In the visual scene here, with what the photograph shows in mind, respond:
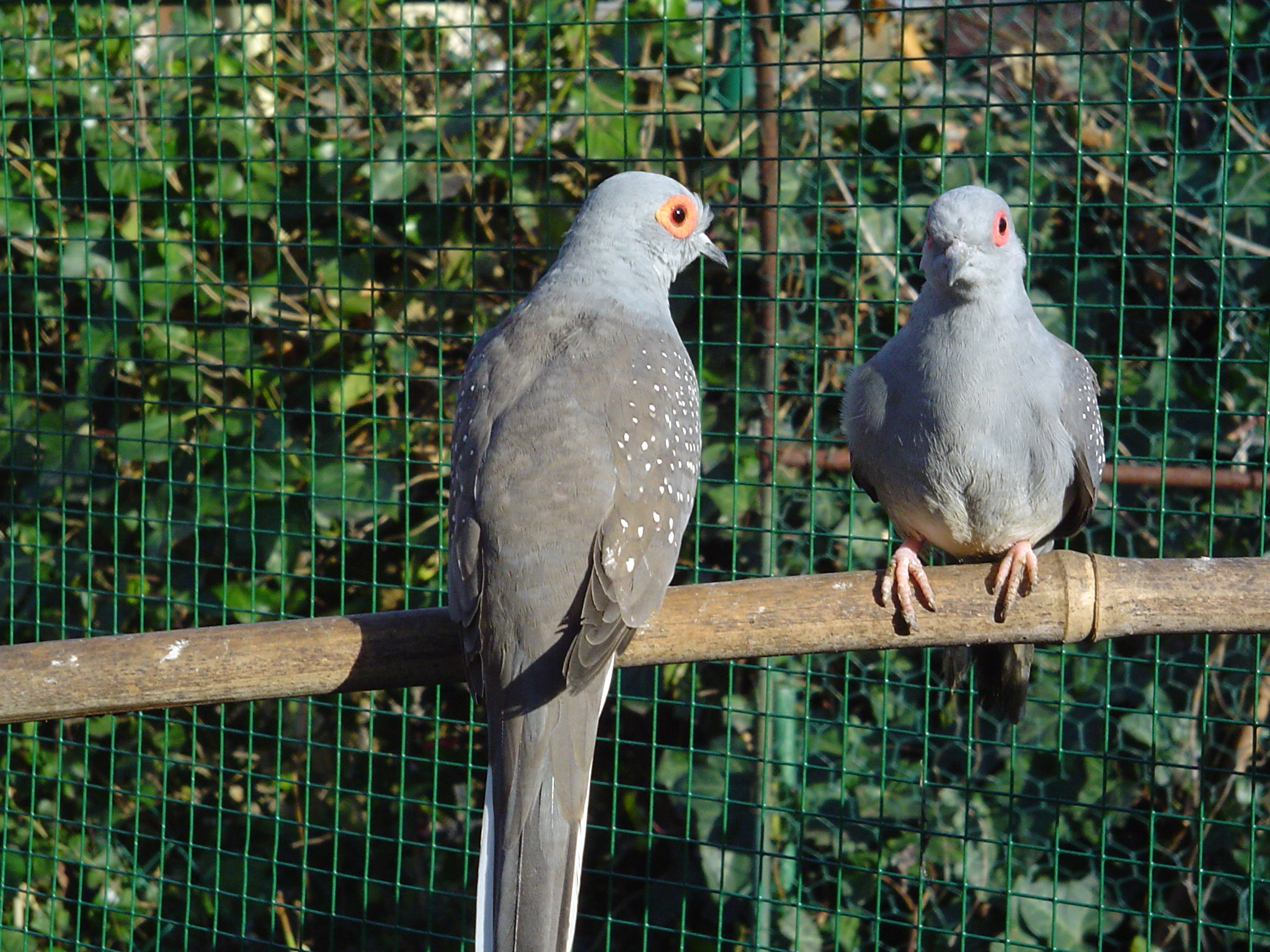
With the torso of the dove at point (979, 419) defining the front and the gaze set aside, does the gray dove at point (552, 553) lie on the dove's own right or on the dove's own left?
on the dove's own right

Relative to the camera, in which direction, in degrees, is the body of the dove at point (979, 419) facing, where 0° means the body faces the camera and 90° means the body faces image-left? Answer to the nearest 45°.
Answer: approximately 0°
